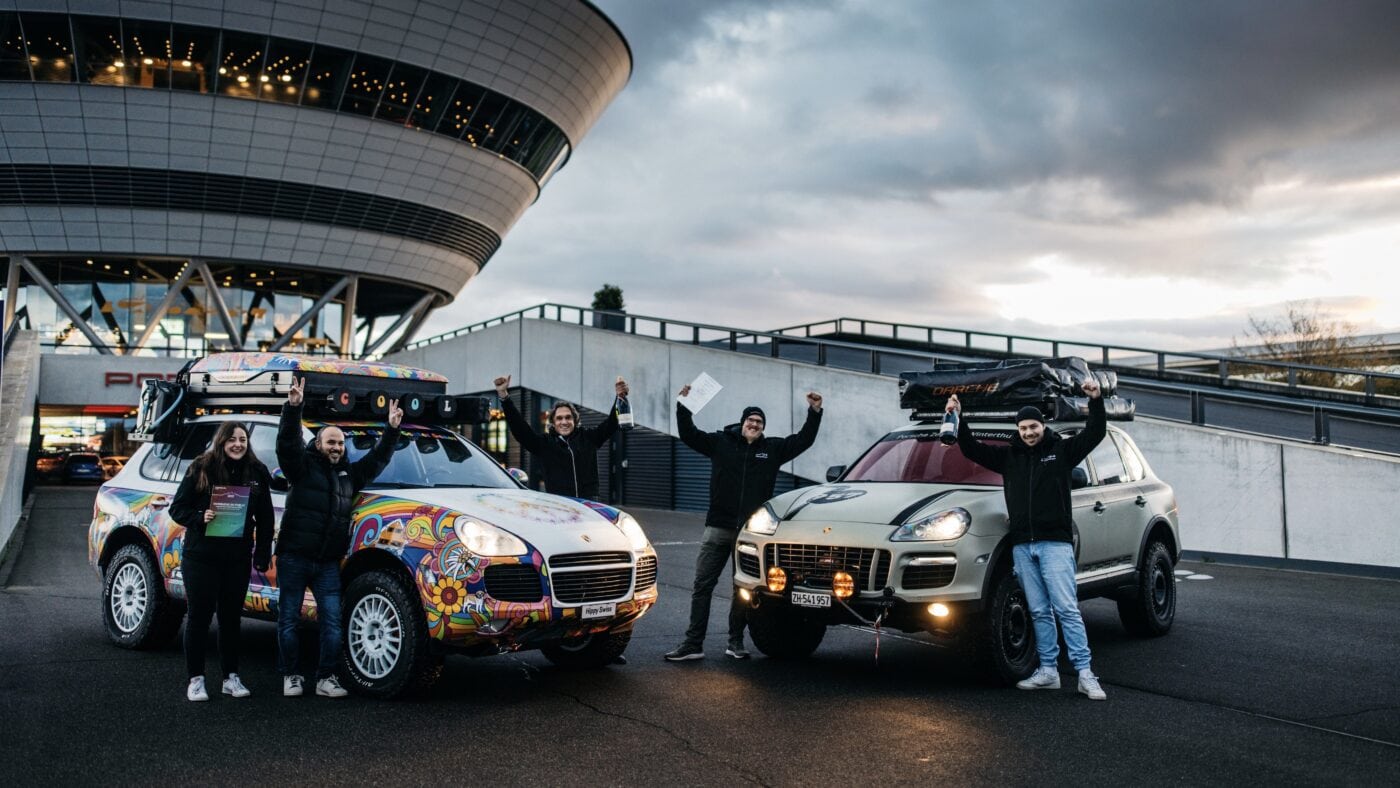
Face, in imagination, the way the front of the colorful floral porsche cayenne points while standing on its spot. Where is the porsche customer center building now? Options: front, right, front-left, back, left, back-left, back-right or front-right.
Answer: back-left

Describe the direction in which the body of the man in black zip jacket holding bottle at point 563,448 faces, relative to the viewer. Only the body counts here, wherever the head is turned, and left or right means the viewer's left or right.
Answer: facing the viewer

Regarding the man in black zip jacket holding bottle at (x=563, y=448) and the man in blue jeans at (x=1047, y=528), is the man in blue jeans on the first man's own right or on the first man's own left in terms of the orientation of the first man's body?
on the first man's own left

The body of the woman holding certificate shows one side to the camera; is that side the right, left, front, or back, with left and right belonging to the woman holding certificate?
front

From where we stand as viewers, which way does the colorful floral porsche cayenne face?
facing the viewer and to the right of the viewer

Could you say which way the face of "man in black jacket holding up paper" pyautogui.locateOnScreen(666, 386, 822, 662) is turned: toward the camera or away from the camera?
toward the camera

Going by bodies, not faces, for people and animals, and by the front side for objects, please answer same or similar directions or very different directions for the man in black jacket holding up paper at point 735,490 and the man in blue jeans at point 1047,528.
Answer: same or similar directions

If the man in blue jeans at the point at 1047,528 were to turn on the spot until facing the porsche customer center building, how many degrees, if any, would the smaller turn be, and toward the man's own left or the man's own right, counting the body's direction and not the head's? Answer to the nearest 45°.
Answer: approximately 135° to the man's own right

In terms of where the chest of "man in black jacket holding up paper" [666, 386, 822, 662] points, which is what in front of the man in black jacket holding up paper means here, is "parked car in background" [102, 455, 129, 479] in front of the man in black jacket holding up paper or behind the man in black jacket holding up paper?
behind

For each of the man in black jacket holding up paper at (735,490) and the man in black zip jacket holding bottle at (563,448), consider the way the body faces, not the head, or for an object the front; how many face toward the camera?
2

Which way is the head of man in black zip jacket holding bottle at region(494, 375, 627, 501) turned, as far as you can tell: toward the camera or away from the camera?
toward the camera

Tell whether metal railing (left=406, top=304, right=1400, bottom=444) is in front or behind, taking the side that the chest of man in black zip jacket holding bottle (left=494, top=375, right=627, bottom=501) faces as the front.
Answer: behind

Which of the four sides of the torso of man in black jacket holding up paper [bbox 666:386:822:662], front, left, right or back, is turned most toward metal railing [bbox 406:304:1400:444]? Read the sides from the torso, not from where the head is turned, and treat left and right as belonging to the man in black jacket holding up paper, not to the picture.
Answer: back

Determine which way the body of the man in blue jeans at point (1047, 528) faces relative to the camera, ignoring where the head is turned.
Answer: toward the camera
